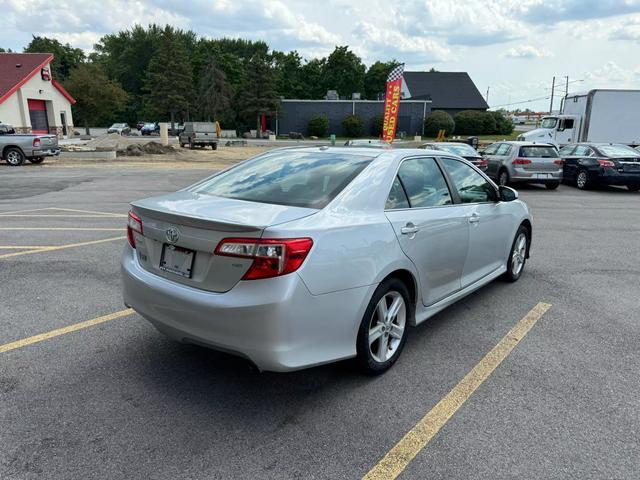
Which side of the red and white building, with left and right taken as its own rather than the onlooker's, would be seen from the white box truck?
front

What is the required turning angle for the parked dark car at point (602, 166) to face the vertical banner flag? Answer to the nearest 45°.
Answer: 0° — it already faces it

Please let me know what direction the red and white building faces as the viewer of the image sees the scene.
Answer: facing the viewer and to the right of the viewer

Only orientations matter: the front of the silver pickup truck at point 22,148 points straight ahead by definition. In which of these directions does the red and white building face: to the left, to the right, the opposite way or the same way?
the opposite way

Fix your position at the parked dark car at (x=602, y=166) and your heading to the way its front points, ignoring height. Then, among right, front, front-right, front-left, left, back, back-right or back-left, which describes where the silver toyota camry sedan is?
back-left

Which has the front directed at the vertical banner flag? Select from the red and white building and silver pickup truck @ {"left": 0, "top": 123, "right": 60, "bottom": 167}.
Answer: the red and white building

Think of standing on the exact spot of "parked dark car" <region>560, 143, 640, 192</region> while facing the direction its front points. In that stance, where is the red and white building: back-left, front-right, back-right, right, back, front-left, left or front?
front-left

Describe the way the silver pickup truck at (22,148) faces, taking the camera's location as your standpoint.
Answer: facing away from the viewer and to the left of the viewer

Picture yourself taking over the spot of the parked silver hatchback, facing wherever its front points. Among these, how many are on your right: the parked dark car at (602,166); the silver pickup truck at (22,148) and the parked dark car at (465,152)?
1

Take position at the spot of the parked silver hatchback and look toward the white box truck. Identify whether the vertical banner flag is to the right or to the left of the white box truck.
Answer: left

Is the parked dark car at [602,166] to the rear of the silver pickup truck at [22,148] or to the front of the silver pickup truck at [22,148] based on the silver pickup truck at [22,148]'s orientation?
to the rear

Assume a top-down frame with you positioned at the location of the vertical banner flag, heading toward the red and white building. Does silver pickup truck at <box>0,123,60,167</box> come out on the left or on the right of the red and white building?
left

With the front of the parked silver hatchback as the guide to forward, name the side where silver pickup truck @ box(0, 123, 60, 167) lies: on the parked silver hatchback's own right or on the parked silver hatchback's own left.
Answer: on the parked silver hatchback's own left

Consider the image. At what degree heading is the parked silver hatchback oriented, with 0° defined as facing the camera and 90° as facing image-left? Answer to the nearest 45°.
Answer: approximately 135°

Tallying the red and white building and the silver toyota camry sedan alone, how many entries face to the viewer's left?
0

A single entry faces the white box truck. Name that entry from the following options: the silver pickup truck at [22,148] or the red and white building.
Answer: the red and white building

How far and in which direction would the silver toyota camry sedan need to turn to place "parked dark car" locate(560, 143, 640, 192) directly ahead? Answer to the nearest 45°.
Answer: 0° — it already faces it

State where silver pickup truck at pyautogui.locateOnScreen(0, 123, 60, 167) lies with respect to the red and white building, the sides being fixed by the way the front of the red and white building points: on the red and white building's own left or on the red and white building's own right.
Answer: on the red and white building's own right

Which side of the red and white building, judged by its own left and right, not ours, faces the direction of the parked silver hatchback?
front
